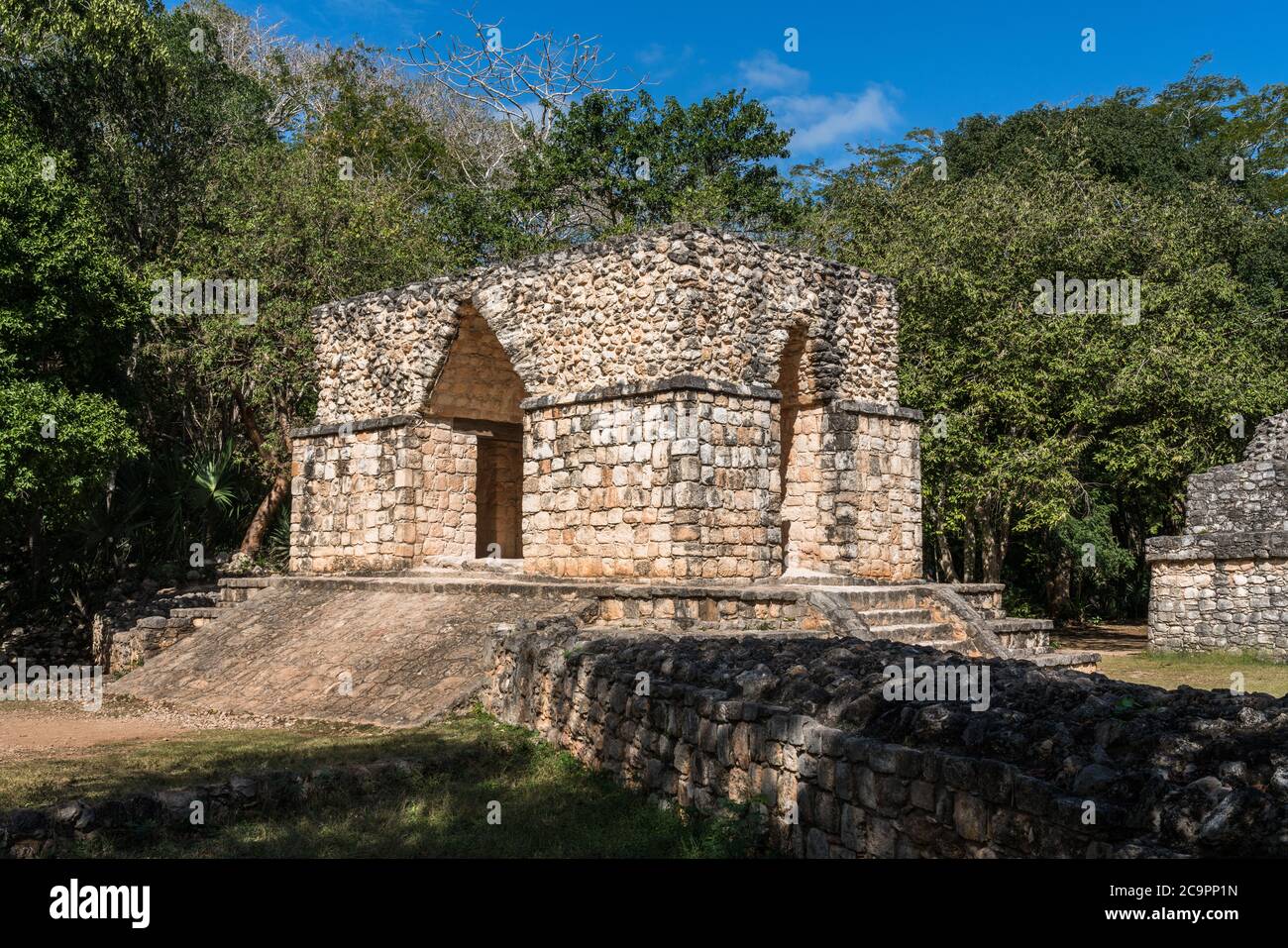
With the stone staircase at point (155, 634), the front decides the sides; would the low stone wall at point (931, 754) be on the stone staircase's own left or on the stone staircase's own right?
on the stone staircase's own left

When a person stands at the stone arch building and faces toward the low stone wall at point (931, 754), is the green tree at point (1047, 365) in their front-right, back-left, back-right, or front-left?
back-left

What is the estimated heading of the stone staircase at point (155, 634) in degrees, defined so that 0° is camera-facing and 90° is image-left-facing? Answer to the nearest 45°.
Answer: approximately 90°
